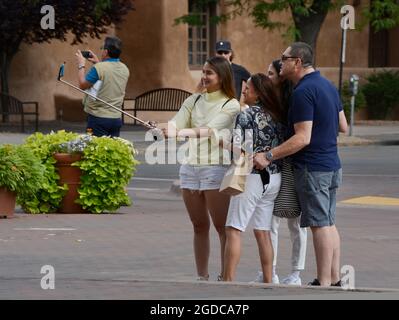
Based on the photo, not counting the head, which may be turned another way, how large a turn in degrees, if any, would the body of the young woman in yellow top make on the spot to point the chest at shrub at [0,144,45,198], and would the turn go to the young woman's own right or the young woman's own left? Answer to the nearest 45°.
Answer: approximately 90° to the young woman's own right

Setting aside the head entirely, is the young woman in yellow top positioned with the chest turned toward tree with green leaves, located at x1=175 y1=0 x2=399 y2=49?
no

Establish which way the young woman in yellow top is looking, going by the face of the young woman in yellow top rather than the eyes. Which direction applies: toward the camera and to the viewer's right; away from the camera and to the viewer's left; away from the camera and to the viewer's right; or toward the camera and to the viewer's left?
toward the camera and to the viewer's left

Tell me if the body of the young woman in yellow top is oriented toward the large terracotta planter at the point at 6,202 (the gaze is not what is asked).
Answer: no

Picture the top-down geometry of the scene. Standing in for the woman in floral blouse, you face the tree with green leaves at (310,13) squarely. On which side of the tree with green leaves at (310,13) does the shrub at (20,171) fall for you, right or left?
left

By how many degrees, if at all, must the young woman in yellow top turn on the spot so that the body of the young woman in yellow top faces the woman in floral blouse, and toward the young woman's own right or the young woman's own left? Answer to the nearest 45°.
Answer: approximately 90° to the young woman's own left

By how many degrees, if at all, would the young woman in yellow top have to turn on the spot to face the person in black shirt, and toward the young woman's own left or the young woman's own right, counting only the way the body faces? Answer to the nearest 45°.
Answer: approximately 135° to the young woman's own right

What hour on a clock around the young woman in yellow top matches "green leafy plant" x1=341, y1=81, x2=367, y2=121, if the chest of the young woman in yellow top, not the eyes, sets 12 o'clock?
The green leafy plant is roughly at 5 o'clock from the young woman in yellow top.

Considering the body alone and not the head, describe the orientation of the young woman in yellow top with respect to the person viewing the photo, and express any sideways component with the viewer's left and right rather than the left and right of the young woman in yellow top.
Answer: facing the viewer and to the left of the viewer

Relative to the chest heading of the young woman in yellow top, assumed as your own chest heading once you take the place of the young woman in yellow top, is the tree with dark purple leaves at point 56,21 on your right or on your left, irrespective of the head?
on your right

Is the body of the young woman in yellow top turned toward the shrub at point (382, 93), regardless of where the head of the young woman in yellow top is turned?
no

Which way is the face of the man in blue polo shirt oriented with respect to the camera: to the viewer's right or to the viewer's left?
to the viewer's left
